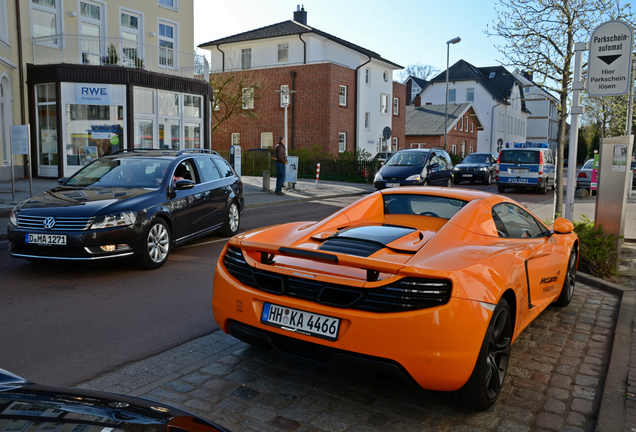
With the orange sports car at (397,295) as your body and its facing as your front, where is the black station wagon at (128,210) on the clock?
The black station wagon is roughly at 9 o'clock from the orange sports car.

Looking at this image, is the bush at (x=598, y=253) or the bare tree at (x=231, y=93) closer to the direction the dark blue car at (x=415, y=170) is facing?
the bush

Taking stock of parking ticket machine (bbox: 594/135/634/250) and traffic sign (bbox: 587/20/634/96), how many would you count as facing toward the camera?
2

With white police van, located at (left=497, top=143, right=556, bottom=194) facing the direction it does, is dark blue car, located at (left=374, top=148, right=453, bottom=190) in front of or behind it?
behind

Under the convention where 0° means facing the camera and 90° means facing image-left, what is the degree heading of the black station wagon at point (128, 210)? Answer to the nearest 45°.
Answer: approximately 45°

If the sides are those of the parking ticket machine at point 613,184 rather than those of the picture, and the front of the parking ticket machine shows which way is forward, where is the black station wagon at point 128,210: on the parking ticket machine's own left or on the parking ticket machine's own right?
on the parking ticket machine's own right

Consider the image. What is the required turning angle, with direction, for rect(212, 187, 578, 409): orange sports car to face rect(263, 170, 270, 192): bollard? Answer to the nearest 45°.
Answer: approximately 45° to its left

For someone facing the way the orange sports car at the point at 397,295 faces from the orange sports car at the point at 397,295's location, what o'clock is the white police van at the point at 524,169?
The white police van is roughly at 11 o'clock from the orange sports car.

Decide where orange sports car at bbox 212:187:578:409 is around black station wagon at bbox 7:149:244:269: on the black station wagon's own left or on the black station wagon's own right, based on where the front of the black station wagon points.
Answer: on the black station wagon's own left
